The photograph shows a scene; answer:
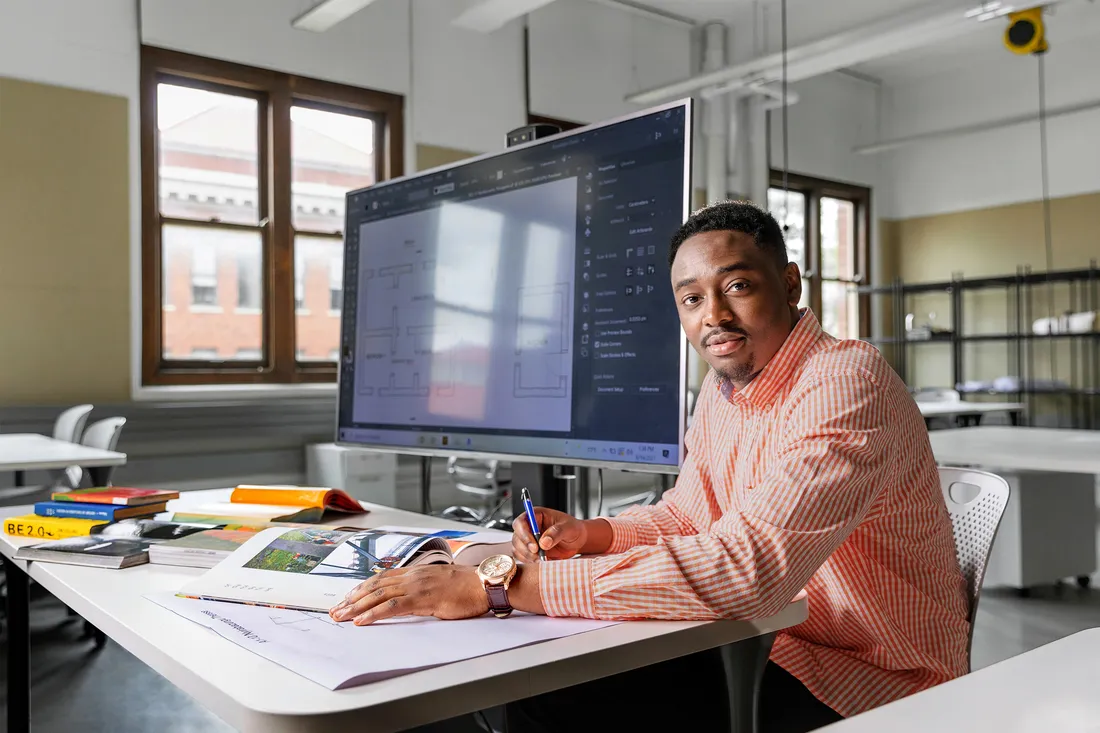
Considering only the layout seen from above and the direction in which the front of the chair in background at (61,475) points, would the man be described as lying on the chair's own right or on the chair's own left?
on the chair's own left
